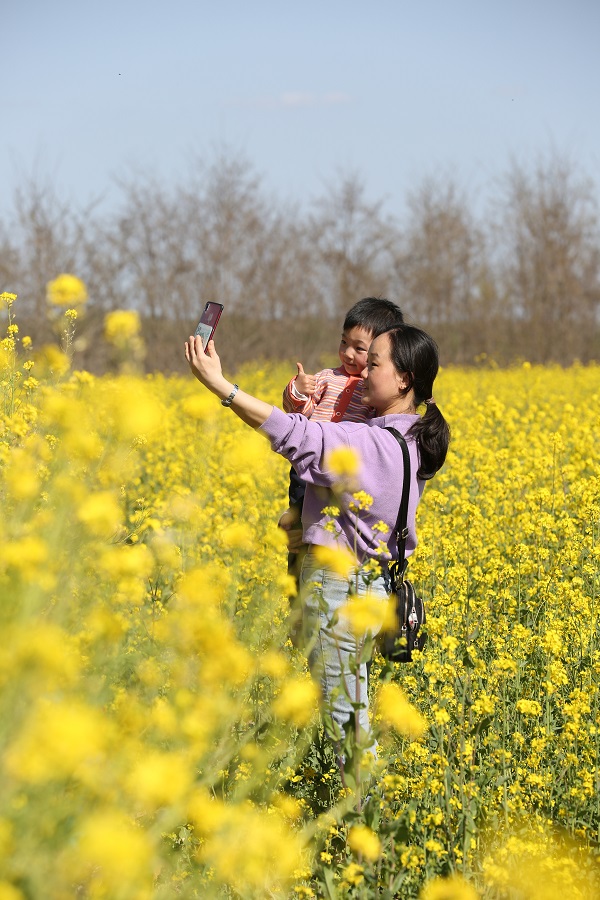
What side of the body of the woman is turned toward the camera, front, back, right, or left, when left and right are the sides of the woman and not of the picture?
left
